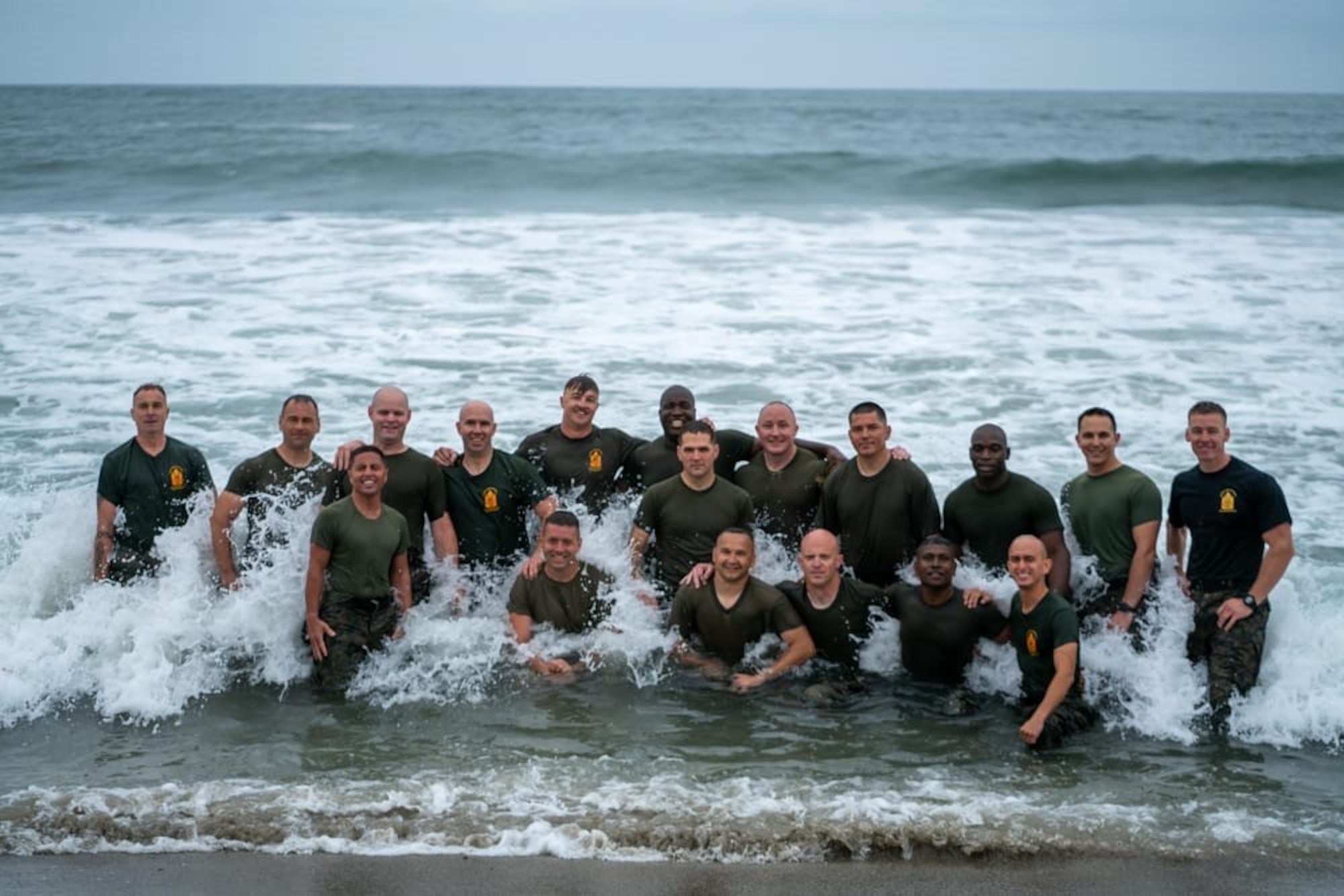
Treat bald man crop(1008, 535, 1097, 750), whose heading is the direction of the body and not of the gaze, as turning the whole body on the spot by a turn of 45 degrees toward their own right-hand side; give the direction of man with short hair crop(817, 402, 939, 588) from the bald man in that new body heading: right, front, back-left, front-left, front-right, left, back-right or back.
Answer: front-right

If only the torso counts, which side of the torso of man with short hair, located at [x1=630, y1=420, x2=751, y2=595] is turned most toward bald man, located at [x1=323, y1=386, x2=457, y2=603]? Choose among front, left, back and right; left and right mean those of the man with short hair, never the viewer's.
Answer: right

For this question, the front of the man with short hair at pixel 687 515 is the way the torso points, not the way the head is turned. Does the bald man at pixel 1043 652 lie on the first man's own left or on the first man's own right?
on the first man's own left

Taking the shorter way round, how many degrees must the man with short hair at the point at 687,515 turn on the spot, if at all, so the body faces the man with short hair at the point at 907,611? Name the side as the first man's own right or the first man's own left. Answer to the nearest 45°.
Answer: approximately 90° to the first man's own left

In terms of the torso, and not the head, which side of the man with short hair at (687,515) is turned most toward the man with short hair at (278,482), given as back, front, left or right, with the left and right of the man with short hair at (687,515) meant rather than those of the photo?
right

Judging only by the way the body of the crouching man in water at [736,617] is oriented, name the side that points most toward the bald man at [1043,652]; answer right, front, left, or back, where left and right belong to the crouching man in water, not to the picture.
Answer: left
